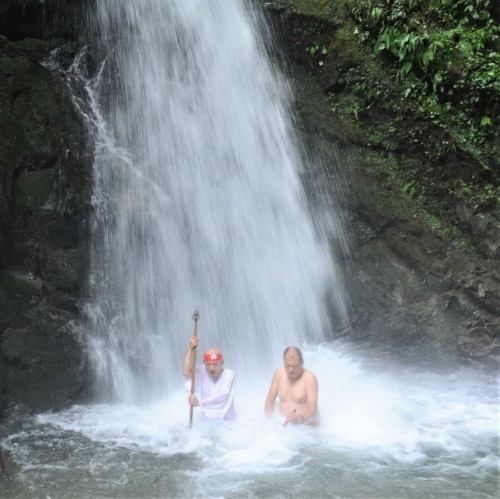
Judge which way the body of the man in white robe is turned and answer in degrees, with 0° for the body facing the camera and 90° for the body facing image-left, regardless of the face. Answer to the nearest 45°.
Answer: approximately 0°

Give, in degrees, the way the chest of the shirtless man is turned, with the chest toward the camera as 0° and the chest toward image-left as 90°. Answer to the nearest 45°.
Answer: approximately 0°

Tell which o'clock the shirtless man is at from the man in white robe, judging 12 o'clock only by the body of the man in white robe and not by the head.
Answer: The shirtless man is roughly at 9 o'clock from the man in white robe.

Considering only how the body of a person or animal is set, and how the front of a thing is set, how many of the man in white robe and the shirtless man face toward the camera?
2

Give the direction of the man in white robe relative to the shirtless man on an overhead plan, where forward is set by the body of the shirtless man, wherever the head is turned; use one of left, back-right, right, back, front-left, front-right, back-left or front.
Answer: right
